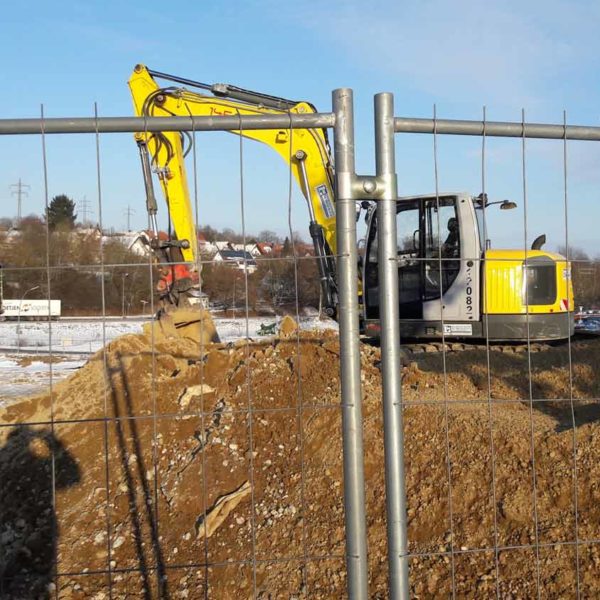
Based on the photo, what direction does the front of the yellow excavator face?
to the viewer's left

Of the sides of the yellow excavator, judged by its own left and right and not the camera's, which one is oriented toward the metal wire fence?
left

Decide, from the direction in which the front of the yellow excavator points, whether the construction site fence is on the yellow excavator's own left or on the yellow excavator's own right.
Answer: on the yellow excavator's own left

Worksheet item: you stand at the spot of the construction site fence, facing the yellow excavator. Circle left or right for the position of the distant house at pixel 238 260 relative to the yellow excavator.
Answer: left
